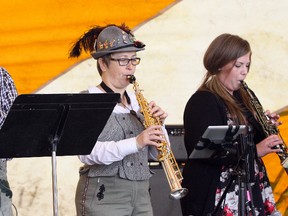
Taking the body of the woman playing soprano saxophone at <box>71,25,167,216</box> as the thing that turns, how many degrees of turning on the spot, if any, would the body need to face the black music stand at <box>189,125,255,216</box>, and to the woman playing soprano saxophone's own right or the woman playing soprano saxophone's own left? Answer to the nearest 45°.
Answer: approximately 45° to the woman playing soprano saxophone's own left

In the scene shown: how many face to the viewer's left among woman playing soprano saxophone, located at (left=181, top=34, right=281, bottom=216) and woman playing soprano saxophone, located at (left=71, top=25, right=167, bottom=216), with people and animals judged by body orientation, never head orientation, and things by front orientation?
0

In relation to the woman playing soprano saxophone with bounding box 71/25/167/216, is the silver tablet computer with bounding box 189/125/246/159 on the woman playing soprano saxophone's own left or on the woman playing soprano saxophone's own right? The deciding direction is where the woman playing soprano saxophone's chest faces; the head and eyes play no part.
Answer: on the woman playing soprano saxophone's own left

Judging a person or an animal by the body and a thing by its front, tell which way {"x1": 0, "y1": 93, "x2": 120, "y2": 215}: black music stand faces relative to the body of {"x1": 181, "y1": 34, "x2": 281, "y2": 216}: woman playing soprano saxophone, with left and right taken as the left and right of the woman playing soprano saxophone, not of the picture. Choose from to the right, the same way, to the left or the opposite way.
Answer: the opposite way

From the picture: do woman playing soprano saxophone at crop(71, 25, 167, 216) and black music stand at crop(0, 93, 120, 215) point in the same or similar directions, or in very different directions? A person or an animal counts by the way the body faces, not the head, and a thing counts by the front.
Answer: very different directions

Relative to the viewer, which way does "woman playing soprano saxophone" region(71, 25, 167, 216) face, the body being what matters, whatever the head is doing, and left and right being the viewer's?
facing the viewer and to the right of the viewer

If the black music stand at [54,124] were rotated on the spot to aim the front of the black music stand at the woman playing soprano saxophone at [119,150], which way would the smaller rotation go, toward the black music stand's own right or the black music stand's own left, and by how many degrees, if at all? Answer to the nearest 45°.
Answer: approximately 90° to the black music stand's own right

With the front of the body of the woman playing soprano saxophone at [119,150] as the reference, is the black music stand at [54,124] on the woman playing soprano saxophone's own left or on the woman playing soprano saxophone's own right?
on the woman playing soprano saxophone's own right
